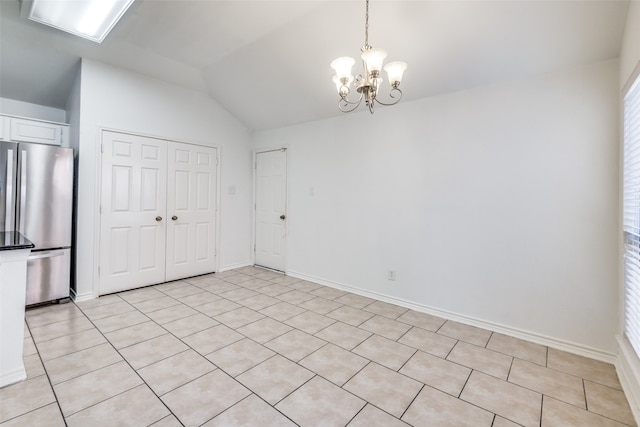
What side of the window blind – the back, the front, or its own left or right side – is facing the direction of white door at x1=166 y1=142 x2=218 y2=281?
front

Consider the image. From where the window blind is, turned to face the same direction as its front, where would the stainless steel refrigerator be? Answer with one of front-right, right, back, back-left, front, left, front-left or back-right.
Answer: front-left

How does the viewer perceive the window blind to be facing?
facing to the left of the viewer
